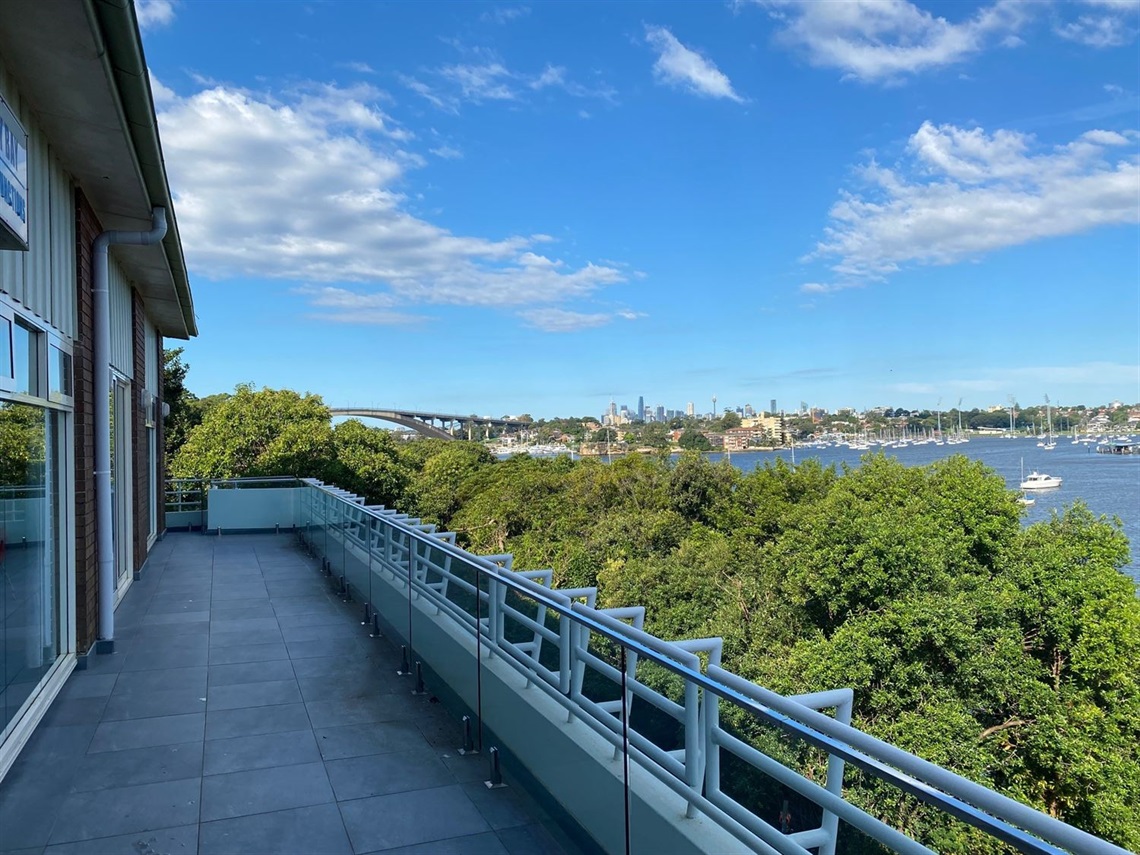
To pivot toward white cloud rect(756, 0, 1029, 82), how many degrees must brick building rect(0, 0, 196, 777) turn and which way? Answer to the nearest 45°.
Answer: approximately 45° to its left

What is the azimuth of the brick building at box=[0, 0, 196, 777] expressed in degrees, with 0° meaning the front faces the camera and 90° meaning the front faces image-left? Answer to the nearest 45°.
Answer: approximately 270°

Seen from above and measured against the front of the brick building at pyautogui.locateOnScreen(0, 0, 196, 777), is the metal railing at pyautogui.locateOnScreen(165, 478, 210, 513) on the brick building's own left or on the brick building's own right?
on the brick building's own left

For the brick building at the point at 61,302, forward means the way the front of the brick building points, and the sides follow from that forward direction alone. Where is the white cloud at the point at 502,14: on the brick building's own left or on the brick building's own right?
on the brick building's own left

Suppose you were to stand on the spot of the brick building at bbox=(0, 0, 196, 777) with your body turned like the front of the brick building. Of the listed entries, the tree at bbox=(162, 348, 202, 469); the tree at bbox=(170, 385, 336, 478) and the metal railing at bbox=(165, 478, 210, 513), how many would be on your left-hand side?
3

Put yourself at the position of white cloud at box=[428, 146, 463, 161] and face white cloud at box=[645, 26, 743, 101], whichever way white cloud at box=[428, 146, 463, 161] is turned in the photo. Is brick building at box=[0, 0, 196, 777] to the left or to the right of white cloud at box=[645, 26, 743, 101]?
right

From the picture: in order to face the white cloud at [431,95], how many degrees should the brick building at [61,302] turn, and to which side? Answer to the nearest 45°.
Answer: approximately 45° to its left

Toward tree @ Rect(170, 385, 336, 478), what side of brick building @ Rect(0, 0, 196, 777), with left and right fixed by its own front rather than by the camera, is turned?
left

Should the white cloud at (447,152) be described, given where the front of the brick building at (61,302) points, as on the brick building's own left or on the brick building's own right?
on the brick building's own left

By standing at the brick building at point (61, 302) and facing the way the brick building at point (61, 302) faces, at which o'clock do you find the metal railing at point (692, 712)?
The metal railing is roughly at 2 o'clock from the brick building.

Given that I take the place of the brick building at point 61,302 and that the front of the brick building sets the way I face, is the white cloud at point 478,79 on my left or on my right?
on my left

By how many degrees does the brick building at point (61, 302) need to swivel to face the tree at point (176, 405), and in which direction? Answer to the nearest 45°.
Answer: approximately 90° to its left
